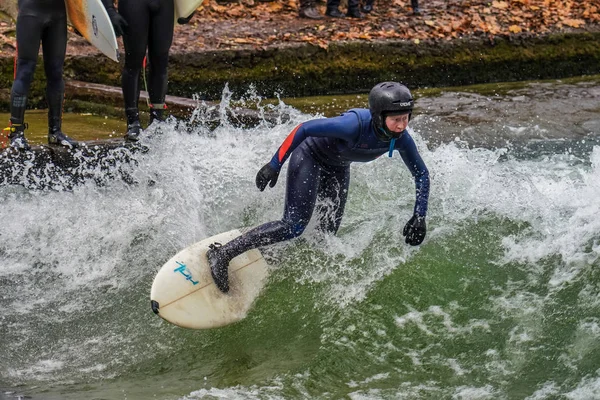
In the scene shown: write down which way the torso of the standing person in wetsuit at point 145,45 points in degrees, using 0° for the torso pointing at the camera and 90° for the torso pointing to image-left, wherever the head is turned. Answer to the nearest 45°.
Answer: approximately 0°

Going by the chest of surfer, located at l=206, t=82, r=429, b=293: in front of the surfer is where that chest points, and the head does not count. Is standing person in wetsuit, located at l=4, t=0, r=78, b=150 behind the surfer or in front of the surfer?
behind

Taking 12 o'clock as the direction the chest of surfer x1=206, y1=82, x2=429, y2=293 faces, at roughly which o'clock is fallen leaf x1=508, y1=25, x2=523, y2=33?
The fallen leaf is roughly at 8 o'clock from the surfer.

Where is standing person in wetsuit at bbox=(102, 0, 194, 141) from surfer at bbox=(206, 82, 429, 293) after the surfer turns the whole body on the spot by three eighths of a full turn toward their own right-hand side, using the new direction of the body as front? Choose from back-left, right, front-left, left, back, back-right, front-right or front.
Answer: front-right

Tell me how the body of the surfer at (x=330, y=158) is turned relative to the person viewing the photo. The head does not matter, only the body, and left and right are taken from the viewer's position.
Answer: facing the viewer and to the right of the viewer
